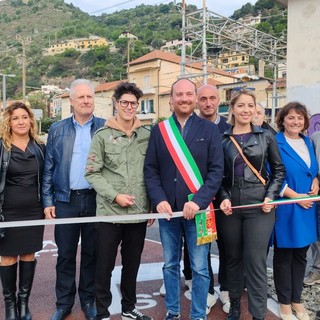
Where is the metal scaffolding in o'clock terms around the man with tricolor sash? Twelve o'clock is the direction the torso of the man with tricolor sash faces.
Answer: The metal scaffolding is roughly at 6 o'clock from the man with tricolor sash.

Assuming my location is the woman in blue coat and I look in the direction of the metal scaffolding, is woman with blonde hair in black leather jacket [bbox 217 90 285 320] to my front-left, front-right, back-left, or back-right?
back-left

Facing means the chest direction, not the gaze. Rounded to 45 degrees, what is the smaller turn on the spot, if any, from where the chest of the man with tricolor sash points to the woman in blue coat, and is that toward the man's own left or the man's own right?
approximately 90° to the man's own left

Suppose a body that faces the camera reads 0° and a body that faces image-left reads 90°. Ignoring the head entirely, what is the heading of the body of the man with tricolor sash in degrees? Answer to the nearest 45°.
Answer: approximately 0°

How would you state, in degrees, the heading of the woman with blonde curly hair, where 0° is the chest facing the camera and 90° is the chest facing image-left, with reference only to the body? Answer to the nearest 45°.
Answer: approximately 0°

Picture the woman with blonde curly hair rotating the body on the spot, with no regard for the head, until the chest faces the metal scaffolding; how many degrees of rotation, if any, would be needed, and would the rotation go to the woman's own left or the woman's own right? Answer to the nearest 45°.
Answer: approximately 135° to the woman's own left

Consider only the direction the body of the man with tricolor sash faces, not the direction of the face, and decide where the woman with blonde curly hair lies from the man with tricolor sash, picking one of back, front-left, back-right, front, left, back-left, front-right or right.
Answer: right

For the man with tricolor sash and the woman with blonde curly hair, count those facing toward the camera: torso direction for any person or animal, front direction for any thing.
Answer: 2

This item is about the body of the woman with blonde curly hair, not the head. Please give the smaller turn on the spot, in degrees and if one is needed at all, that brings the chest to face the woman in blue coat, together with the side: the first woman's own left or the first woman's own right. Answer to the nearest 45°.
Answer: approximately 90° to the first woman's own left

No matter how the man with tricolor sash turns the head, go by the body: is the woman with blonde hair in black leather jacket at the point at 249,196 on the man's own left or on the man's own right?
on the man's own left

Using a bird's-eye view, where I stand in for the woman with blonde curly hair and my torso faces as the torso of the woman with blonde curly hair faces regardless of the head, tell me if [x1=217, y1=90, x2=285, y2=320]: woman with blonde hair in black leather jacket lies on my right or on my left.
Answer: on my left
